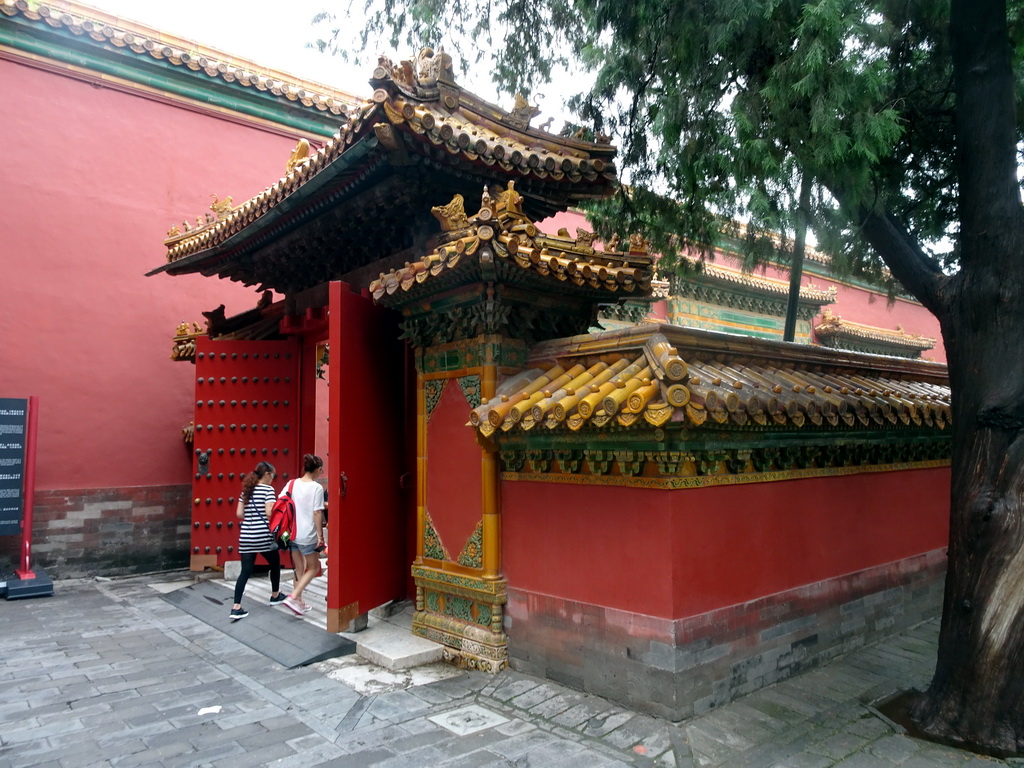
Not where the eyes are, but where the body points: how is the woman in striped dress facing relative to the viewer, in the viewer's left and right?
facing away from the viewer and to the right of the viewer

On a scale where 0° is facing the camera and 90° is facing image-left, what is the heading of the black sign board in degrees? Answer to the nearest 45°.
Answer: approximately 0°

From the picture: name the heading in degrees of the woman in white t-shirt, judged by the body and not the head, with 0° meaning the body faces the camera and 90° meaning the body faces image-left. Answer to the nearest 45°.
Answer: approximately 225°

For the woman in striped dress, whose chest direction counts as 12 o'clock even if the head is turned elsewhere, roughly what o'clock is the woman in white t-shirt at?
The woman in white t-shirt is roughly at 3 o'clock from the woman in striped dress.

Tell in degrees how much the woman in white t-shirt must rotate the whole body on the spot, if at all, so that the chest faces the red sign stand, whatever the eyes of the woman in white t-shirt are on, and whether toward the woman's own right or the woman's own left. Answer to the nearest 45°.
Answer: approximately 90° to the woman's own left

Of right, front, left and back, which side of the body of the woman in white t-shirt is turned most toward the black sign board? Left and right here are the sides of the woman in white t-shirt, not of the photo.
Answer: left

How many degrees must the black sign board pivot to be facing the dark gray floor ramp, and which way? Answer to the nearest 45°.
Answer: approximately 45° to its left
